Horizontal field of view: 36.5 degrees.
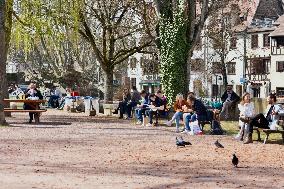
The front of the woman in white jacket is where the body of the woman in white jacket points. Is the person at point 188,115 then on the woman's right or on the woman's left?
on the woman's right

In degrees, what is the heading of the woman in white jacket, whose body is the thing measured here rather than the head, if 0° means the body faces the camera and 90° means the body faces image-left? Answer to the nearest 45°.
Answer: approximately 45°

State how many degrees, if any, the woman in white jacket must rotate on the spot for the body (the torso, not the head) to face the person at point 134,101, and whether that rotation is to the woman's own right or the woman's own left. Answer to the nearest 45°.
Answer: approximately 90° to the woman's own right
